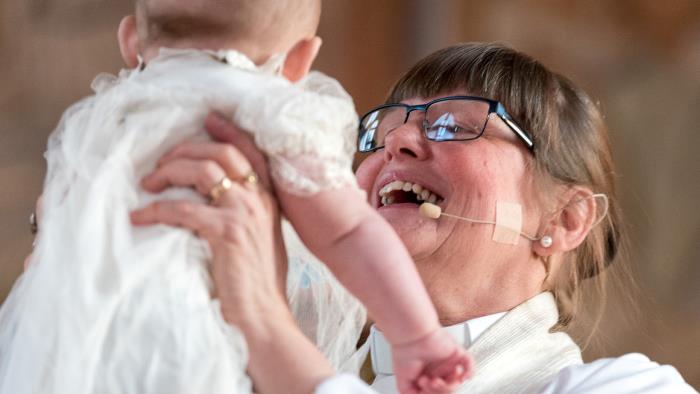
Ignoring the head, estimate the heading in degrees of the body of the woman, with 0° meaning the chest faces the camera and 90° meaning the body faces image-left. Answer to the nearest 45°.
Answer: approximately 45°

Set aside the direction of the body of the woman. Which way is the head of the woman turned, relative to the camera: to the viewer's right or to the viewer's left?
to the viewer's left

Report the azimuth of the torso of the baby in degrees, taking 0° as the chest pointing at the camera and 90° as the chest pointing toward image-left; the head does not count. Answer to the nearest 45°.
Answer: approximately 180°
